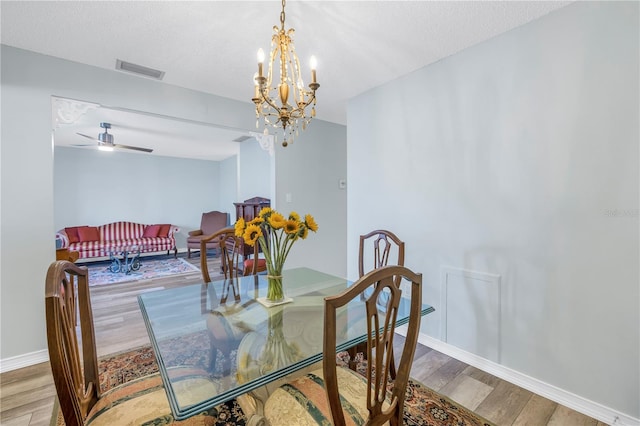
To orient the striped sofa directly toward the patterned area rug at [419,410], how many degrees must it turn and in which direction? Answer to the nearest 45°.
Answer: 0° — it already faces it

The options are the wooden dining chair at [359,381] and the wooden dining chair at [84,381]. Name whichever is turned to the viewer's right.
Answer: the wooden dining chair at [84,381]

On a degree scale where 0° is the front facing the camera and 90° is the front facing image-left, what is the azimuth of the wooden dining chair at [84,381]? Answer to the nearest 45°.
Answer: approximately 270°

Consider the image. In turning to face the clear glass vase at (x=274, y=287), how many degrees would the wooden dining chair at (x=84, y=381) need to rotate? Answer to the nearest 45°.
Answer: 0° — it already faces it

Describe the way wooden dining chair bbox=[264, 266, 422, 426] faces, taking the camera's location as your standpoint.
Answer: facing away from the viewer and to the left of the viewer

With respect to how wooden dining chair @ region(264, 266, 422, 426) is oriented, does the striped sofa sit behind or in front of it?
in front

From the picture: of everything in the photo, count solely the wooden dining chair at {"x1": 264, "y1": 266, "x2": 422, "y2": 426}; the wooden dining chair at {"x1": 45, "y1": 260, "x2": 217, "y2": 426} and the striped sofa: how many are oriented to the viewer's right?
1

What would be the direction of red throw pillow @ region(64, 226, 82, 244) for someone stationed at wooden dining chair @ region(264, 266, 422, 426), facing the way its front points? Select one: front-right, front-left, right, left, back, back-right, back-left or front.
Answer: front

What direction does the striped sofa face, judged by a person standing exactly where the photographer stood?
facing the viewer

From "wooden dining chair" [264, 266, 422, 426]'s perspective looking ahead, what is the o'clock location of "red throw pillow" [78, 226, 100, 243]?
The red throw pillow is roughly at 12 o'clock from the wooden dining chair.

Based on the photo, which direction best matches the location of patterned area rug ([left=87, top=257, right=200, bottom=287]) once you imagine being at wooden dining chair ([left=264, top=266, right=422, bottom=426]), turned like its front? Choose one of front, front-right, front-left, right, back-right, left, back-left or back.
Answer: front
